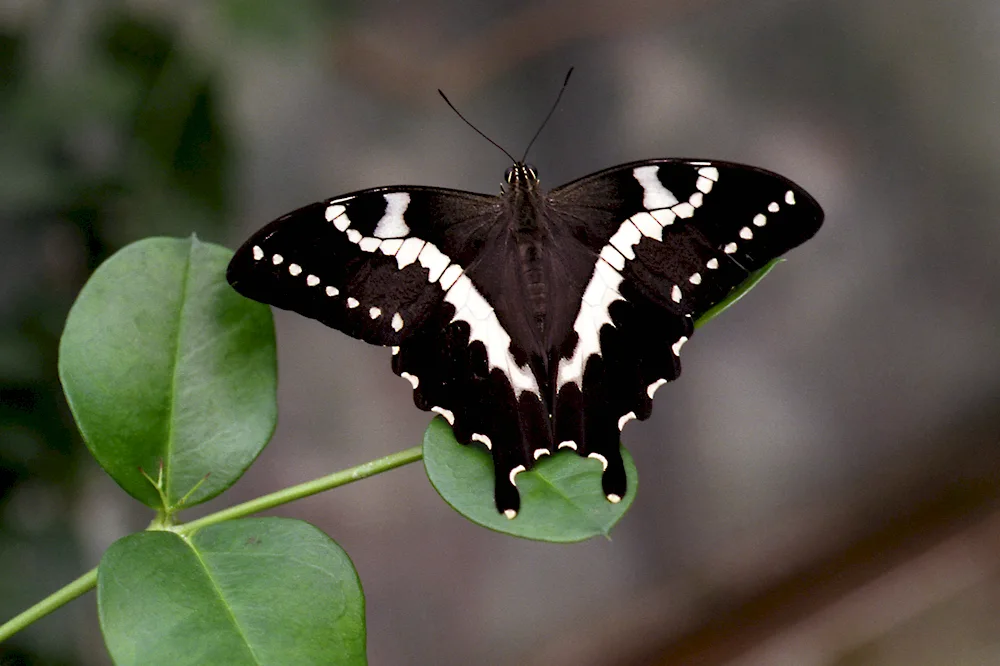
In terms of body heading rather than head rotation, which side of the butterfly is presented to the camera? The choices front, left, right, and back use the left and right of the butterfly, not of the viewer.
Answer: back
